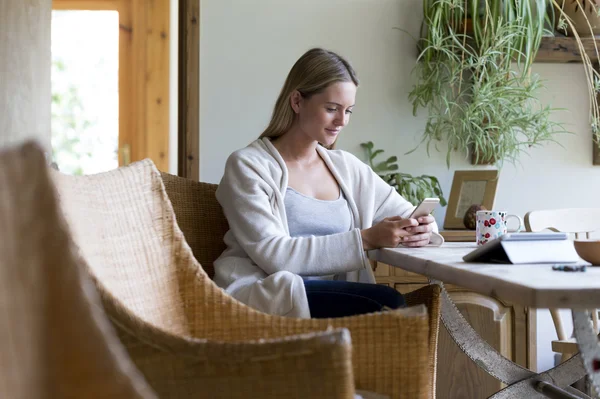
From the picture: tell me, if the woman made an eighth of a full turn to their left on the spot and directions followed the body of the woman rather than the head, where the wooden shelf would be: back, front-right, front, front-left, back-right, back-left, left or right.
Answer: front-left

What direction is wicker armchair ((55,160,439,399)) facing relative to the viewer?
to the viewer's right

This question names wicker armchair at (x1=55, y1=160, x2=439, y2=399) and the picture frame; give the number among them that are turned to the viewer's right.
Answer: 1

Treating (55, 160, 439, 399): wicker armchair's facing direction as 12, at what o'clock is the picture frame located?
The picture frame is roughly at 10 o'clock from the wicker armchair.

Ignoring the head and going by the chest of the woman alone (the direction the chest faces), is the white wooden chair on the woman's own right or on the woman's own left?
on the woman's own left

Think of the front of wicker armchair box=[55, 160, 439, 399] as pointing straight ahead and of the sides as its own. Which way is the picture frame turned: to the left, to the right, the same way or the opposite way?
to the right

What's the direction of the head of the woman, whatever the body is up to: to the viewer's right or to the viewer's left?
to the viewer's right

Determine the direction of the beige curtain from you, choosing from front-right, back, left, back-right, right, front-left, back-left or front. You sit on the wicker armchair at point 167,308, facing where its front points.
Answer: back-left
